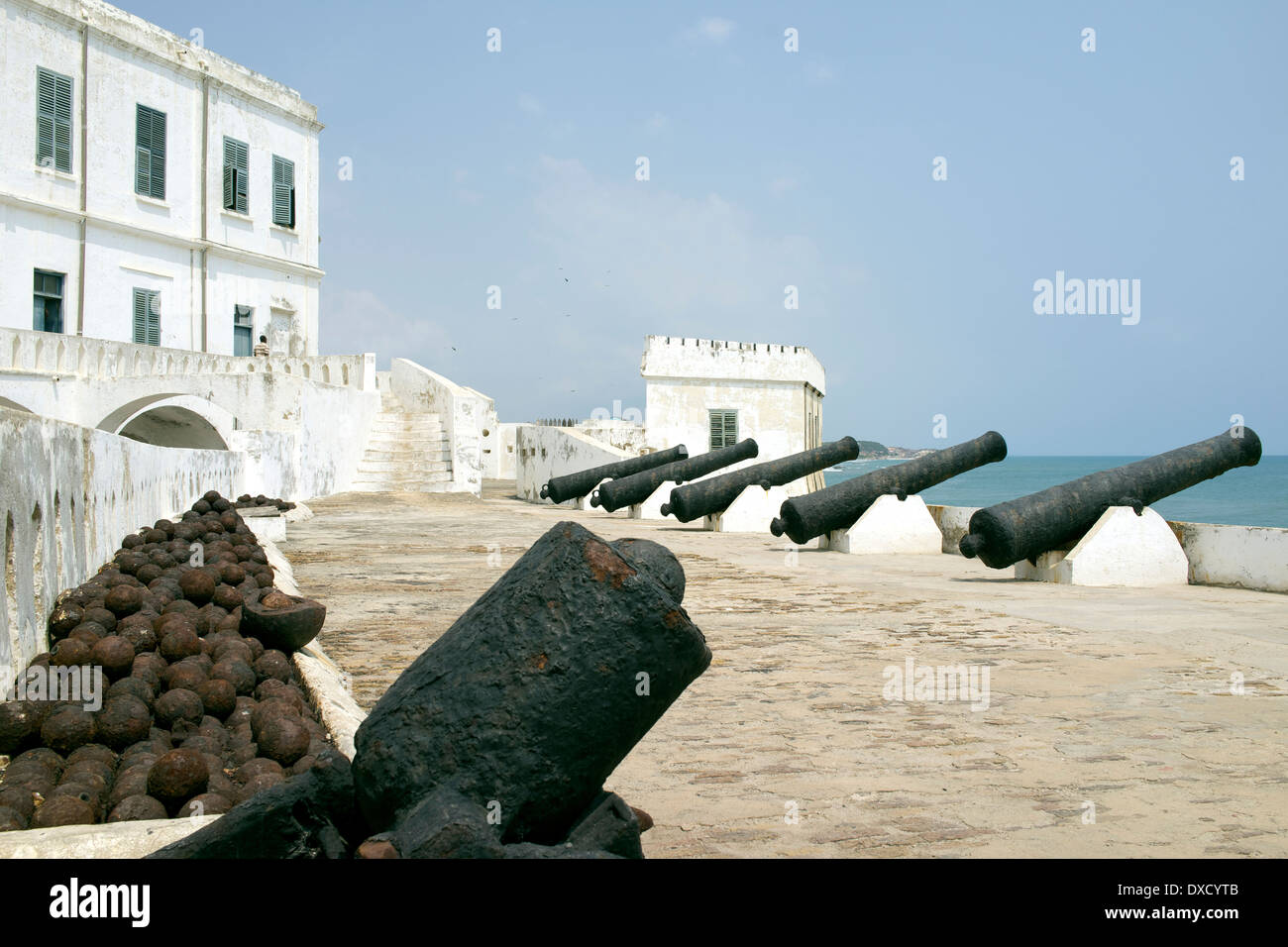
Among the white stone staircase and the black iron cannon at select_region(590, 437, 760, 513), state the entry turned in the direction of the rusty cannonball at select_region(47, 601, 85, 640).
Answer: the white stone staircase

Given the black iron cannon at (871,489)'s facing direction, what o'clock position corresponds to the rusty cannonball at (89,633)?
The rusty cannonball is roughly at 5 o'clock from the black iron cannon.

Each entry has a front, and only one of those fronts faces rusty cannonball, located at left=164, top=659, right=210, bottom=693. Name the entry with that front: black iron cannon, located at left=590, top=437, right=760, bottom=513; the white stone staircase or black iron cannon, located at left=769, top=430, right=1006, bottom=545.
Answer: the white stone staircase

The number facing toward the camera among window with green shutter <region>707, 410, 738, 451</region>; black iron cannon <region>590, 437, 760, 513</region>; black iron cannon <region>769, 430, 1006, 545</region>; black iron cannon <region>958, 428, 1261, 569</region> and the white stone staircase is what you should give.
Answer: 2
